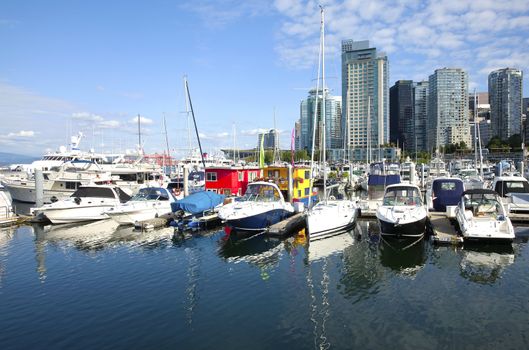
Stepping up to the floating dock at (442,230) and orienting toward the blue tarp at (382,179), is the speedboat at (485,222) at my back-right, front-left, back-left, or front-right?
back-right

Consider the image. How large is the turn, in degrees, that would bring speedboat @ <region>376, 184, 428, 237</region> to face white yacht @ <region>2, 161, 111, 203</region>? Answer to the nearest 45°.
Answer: approximately 90° to its right

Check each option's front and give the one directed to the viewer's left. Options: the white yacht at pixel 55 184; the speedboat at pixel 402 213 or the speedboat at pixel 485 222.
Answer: the white yacht

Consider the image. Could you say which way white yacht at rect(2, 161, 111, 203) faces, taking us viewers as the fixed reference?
facing to the left of the viewer

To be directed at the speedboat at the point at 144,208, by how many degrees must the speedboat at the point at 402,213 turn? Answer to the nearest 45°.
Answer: approximately 90° to its right

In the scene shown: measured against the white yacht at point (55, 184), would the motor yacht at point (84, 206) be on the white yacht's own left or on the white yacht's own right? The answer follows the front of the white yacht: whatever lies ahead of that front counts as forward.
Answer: on the white yacht's own left
